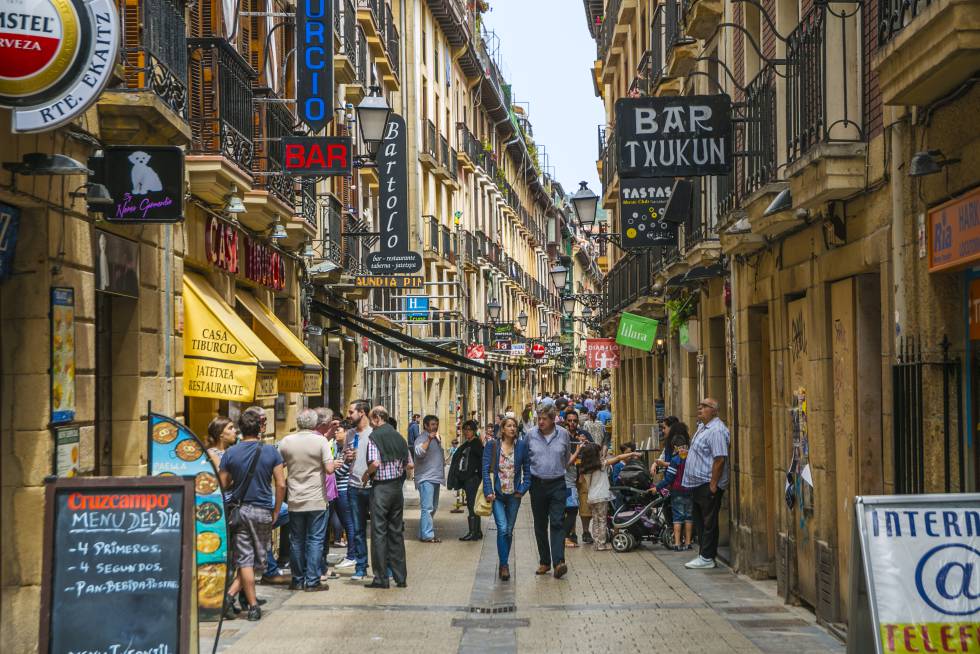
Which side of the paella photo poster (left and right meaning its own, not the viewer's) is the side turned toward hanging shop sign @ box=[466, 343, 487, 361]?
back

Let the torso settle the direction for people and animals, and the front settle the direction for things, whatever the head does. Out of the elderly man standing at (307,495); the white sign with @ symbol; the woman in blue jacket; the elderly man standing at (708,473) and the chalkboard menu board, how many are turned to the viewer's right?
0

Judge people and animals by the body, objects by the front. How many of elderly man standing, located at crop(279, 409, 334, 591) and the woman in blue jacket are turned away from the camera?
1

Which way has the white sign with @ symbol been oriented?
toward the camera

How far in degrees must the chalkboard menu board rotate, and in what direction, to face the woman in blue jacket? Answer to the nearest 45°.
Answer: approximately 135° to its left

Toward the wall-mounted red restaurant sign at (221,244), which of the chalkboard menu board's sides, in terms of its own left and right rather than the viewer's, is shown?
back

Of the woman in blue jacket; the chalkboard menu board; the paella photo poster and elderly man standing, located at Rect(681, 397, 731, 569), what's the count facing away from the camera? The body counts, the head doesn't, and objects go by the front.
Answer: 0

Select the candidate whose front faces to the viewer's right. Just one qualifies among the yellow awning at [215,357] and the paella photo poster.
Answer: the yellow awning

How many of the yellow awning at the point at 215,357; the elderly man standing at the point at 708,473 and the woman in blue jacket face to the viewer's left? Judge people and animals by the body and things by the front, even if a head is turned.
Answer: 1

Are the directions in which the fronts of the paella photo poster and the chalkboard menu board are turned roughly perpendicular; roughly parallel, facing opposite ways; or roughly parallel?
roughly parallel

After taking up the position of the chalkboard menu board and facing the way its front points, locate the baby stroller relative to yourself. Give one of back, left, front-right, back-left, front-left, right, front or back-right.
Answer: back-left

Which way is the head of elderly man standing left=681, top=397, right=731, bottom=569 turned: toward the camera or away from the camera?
toward the camera

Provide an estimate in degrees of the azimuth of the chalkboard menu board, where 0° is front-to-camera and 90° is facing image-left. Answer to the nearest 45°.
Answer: approximately 0°

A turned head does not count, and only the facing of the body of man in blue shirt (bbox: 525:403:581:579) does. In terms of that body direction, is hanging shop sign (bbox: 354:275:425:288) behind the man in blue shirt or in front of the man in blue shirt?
behind

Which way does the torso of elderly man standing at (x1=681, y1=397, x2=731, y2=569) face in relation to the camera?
to the viewer's left

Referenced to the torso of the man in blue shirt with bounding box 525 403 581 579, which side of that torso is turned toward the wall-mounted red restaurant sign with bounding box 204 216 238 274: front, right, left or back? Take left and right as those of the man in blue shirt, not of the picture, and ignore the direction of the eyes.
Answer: right

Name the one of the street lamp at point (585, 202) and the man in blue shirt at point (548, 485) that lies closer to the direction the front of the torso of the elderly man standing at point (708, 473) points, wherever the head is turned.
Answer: the man in blue shirt

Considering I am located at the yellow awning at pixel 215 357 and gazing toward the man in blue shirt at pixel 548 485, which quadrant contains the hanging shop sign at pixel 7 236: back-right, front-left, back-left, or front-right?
back-right

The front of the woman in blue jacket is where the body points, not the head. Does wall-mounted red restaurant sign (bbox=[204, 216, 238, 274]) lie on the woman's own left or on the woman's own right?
on the woman's own right

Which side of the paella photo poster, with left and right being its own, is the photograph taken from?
front
